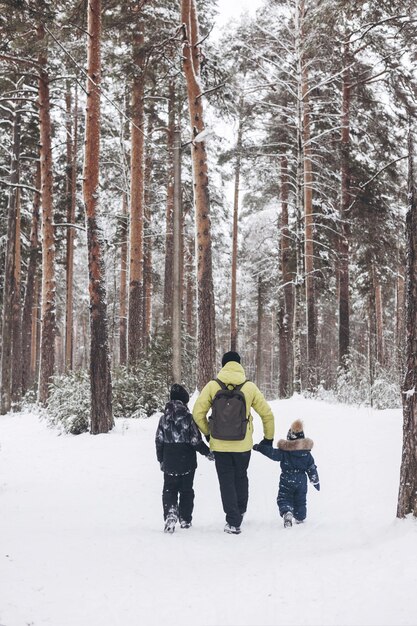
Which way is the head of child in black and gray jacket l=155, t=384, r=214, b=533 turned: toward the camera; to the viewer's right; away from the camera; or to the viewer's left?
away from the camera

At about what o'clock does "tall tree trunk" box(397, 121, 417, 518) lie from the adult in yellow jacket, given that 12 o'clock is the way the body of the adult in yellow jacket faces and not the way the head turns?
The tall tree trunk is roughly at 2 o'clock from the adult in yellow jacket.

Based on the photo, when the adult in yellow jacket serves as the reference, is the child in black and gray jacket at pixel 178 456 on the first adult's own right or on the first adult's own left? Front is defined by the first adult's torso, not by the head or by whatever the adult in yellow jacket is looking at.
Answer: on the first adult's own left

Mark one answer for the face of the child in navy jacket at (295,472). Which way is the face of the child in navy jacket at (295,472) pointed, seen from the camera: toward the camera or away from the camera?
away from the camera

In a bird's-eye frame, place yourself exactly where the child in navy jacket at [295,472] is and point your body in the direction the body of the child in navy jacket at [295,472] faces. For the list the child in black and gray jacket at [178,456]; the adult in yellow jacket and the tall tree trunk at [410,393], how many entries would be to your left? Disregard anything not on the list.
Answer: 2

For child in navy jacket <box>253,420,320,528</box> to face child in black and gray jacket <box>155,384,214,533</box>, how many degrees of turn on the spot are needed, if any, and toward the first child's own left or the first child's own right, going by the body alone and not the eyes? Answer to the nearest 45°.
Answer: approximately 90° to the first child's own left

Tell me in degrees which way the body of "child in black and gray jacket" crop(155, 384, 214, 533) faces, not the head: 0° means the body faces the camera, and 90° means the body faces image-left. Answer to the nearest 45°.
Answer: approximately 180°

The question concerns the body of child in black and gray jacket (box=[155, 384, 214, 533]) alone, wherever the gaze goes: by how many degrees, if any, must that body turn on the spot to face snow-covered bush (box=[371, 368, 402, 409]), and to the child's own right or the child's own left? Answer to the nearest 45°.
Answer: approximately 45° to the child's own right

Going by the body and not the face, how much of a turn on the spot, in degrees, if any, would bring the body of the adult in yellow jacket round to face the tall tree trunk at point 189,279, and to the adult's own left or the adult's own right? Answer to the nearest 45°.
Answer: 0° — they already face it

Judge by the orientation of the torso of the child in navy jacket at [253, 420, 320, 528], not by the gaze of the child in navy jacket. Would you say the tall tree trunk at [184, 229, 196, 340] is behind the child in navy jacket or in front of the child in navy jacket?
in front

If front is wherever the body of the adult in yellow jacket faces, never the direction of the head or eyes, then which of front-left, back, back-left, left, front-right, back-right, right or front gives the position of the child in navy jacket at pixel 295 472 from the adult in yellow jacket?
right

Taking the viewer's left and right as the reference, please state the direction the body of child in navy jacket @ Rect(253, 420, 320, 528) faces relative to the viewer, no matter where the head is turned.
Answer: facing away from the viewer

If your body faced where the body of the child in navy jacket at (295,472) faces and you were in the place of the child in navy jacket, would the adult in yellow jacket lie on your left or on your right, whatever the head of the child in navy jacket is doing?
on your left

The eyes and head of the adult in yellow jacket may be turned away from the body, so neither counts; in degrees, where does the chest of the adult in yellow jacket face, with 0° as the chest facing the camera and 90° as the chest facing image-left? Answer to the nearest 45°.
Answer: approximately 180°
